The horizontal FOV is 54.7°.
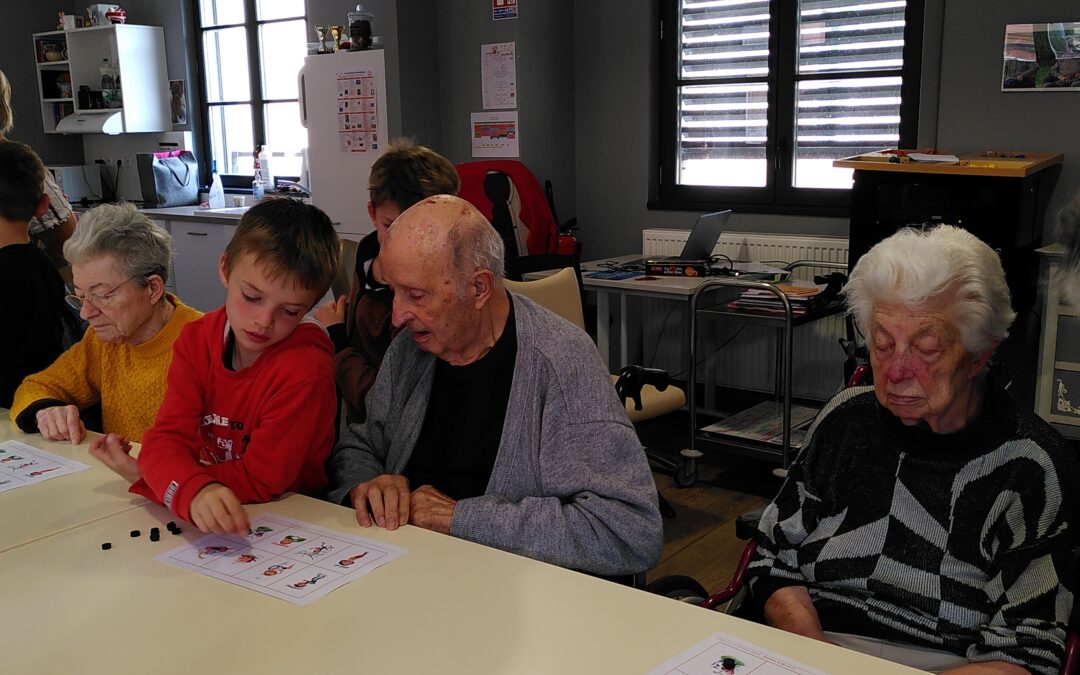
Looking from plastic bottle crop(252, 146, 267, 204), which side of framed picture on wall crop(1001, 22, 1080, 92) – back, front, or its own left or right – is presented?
right

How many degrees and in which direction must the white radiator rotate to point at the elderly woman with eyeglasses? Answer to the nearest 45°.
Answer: approximately 45° to its right

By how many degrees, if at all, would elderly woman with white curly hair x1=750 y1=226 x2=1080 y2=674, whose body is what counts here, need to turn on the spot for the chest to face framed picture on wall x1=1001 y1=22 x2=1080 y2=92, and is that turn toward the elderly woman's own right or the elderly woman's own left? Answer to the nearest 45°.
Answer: approximately 135° to the elderly woman's own right

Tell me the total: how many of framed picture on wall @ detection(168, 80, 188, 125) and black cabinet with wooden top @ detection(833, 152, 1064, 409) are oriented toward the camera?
2

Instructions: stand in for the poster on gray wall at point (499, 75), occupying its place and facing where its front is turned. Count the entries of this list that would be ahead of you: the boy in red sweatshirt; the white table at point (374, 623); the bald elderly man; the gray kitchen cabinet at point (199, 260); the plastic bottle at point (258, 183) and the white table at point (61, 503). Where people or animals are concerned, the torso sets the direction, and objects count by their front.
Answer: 4

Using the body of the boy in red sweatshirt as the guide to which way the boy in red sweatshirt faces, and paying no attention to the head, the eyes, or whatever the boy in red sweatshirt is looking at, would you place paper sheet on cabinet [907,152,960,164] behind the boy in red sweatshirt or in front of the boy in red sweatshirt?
behind

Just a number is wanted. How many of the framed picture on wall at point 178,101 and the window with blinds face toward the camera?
2

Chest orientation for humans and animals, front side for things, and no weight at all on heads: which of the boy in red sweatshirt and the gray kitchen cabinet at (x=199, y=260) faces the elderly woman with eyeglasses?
the gray kitchen cabinet

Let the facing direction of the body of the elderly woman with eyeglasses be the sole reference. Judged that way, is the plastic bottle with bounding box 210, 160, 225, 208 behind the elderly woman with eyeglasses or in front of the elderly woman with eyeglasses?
behind

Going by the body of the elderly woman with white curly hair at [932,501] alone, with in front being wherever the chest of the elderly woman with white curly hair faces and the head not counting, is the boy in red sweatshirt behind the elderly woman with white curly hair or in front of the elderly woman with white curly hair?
in front

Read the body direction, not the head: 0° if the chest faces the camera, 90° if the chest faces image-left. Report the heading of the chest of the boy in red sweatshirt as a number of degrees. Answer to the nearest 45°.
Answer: approximately 45°

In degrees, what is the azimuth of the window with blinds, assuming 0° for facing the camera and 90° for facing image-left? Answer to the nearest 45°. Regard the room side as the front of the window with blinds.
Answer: approximately 0°

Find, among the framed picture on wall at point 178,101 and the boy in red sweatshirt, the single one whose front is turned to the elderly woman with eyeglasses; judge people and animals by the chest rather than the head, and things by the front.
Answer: the framed picture on wall

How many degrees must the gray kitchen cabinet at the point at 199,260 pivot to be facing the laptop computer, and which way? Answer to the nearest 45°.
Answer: approximately 45° to its left
